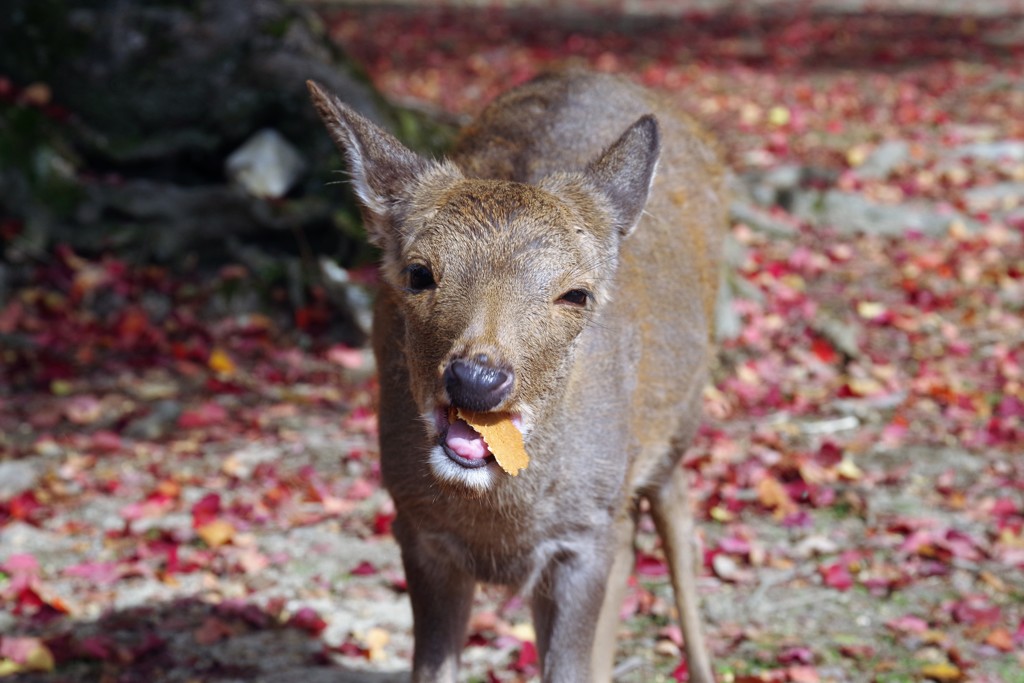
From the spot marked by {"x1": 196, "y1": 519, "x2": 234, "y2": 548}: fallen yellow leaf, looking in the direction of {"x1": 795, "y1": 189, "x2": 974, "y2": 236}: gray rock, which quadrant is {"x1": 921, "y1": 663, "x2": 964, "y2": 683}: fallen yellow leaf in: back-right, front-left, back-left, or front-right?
front-right

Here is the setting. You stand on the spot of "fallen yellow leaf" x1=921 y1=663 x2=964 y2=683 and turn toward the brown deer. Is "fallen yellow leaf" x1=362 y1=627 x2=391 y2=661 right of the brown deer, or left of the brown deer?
right

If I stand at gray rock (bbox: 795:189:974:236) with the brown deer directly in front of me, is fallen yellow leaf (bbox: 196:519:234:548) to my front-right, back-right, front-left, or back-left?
front-right

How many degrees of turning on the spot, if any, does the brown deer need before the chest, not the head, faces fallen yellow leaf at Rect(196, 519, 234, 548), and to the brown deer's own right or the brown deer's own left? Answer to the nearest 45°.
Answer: approximately 90° to the brown deer's own right

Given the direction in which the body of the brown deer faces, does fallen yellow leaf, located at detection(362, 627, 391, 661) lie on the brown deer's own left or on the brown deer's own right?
on the brown deer's own right

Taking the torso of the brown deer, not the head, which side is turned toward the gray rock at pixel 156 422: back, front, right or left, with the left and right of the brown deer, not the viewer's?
right

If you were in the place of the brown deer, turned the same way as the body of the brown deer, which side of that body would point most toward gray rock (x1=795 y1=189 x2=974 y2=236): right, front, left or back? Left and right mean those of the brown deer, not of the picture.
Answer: back

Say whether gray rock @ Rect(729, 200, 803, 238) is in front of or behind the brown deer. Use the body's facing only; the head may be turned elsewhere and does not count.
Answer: behind
